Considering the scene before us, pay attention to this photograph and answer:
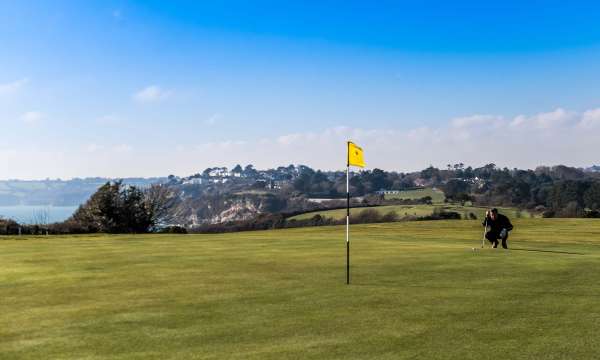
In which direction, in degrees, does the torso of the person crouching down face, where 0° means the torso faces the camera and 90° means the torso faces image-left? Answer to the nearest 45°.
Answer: approximately 45°
